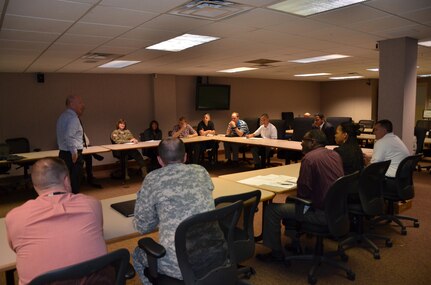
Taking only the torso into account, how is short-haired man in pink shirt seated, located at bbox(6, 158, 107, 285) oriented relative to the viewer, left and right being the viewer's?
facing away from the viewer

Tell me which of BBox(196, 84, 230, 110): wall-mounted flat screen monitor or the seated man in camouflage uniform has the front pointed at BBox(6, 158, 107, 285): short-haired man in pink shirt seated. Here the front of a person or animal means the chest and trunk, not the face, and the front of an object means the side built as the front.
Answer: the wall-mounted flat screen monitor

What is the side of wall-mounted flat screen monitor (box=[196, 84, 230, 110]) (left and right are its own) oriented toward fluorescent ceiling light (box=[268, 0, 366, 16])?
front

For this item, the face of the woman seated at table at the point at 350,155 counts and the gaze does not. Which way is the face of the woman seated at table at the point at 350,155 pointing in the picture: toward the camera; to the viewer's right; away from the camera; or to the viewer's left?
to the viewer's left

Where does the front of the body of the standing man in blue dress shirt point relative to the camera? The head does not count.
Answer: to the viewer's right

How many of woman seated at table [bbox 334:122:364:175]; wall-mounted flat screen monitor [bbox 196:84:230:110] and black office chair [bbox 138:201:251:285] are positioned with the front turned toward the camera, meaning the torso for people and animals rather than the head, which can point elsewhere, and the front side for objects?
1

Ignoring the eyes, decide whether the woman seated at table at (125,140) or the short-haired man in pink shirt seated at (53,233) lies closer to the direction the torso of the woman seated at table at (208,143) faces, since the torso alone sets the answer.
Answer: the short-haired man in pink shirt seated

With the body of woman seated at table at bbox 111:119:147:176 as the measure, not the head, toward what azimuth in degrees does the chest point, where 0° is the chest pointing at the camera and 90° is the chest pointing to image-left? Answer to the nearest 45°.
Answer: approximately 315°

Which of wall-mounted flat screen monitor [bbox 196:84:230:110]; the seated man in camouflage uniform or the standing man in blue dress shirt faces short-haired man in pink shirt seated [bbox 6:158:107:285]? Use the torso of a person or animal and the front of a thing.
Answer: the wall-mounted flat screen monitor

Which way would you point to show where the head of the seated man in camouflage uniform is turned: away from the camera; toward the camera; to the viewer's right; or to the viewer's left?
away from the camera

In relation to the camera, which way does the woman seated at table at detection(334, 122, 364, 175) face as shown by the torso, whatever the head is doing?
to the viewer's left

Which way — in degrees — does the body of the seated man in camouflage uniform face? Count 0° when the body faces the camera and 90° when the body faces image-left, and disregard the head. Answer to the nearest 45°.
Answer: approximately 180°

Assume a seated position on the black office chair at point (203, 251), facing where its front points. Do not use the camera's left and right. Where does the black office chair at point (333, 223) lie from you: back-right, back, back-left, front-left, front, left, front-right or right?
right

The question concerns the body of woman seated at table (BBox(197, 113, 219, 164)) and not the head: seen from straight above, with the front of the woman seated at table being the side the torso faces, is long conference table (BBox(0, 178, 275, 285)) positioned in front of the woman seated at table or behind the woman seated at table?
in front
